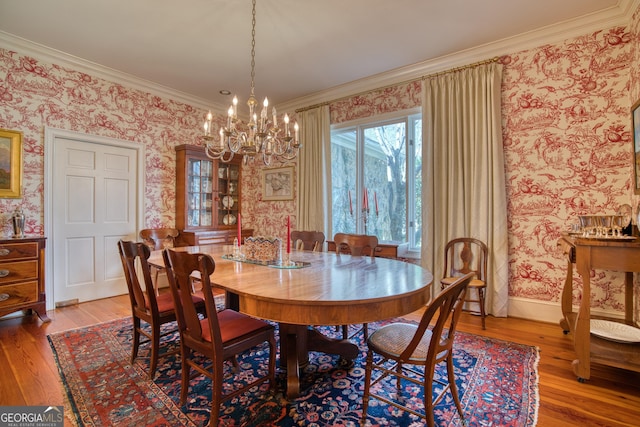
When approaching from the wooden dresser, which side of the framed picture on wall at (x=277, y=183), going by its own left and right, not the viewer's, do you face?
front

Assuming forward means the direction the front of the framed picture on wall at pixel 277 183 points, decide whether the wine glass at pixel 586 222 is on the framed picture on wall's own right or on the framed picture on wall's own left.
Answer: on the framed picture on wall's own left

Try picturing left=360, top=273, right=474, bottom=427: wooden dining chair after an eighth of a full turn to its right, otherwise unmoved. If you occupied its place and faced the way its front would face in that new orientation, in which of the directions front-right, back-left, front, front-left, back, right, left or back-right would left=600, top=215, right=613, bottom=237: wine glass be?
front-right

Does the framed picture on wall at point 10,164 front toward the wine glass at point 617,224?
yes

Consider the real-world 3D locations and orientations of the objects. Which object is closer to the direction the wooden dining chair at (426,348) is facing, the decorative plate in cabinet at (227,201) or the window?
the decorative plate in cabinet

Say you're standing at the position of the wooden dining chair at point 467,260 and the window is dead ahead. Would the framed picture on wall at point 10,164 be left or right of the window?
left

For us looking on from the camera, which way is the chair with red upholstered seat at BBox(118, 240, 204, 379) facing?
facing away from the viewer and to the right of the viewer

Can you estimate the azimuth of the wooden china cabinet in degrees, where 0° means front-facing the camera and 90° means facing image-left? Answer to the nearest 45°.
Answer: approximately 315°

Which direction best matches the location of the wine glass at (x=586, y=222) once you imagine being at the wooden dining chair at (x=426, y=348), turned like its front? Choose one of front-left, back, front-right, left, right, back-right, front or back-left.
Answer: right

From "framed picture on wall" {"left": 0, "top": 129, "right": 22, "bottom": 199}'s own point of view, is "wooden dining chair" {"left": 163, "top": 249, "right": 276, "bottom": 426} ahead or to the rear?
ahead

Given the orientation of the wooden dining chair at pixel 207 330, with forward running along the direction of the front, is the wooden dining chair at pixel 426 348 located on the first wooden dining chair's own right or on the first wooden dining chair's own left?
on the first wooden dining chair's own right

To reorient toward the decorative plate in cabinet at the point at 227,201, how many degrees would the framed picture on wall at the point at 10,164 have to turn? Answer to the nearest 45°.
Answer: approximately 45° to its left

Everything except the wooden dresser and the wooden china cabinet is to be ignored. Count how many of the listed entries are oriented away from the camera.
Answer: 0

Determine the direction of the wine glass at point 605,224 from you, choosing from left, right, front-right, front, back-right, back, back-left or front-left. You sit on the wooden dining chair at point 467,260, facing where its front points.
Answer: left

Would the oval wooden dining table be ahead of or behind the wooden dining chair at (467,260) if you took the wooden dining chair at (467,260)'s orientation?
ahead

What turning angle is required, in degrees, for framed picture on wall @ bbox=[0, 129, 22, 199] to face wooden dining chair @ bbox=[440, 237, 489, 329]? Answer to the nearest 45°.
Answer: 0° — it already faces it

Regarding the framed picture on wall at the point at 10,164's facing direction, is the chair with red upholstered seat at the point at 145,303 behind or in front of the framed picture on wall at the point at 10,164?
in front

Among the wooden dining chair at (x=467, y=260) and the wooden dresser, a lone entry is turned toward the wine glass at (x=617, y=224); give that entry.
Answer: the wooden dresser

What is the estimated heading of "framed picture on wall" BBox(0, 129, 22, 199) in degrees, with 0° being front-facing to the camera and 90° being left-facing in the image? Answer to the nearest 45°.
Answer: approximately 315°
